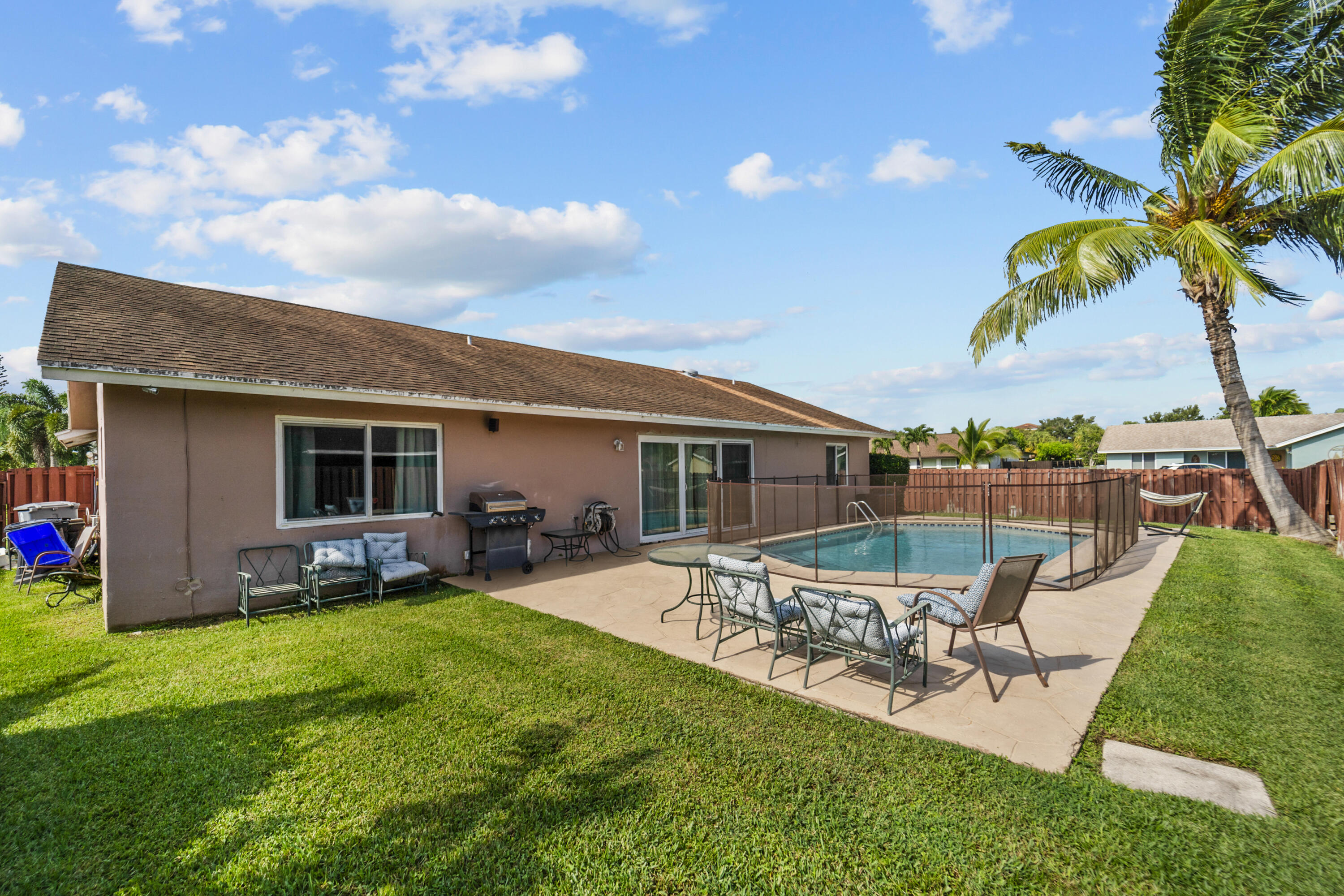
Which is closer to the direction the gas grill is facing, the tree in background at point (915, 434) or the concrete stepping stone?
the concrete stepping stone

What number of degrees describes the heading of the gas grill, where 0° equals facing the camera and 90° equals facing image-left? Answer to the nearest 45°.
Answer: approximately 315°

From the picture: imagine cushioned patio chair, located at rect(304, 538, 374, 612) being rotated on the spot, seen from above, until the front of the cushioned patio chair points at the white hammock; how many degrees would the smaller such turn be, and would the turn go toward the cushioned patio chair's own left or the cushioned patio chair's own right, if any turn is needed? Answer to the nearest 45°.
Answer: approximately 45° to the cushioned patio chair's own left

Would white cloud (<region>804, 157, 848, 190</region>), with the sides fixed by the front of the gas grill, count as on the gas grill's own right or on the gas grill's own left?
on the gas grill's own left
